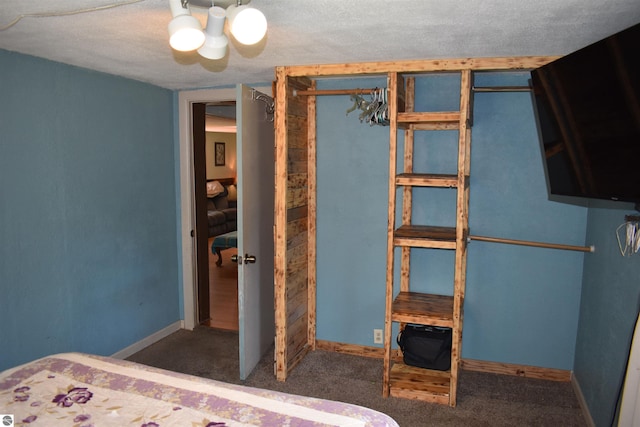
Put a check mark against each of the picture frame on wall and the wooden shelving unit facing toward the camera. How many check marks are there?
2

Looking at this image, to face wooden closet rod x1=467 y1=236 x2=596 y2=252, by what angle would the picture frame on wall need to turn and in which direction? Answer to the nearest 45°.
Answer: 0° — it already faces it

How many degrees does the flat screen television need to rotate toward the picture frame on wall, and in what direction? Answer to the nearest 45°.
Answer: approximately 90° to its right

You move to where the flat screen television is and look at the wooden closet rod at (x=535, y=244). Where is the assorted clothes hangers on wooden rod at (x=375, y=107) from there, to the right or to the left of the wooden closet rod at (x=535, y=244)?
left

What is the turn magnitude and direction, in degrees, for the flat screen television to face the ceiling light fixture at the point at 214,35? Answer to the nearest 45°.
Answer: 0° — it already faces it

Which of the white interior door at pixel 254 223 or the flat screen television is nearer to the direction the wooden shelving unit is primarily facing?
the flat screen television

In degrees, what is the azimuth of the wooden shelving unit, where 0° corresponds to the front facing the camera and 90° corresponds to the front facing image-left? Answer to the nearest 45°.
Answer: approximately 0°

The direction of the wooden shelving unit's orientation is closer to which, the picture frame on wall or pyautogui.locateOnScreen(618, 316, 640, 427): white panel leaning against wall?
the white panel leaning against wall

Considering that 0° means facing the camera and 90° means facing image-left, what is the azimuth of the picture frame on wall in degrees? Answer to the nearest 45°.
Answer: approximately 0°

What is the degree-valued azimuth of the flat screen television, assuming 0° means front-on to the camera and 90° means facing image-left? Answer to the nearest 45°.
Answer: approximately 45°

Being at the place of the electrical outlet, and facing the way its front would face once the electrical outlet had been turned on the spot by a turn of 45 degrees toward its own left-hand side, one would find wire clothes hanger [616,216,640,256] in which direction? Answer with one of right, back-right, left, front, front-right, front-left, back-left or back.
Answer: front

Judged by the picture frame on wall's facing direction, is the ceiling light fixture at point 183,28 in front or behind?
in front
